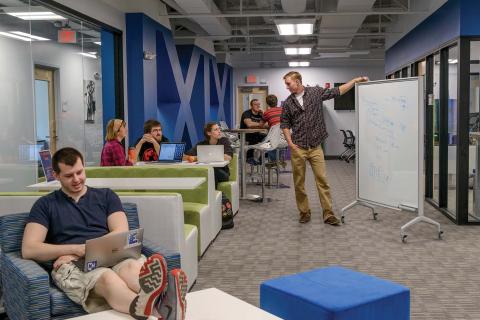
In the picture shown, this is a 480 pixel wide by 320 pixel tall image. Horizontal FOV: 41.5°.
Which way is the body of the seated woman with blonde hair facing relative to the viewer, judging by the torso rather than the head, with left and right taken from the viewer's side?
facing away from the viewer and to the right of the viewer

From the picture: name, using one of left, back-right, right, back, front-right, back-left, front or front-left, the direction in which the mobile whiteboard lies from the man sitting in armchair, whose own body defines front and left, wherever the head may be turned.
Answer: left

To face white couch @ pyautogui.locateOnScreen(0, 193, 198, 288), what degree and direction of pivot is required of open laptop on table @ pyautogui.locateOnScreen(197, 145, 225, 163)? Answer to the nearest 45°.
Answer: approximately 180°

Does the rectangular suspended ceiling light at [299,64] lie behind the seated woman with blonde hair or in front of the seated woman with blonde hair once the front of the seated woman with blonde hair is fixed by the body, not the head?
in front

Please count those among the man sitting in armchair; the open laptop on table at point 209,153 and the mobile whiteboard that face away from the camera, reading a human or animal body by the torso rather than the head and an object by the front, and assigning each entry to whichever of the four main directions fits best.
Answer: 1

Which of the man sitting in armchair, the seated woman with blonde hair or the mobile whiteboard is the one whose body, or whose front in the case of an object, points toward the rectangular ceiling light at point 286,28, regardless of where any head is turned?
the seated woman with blonde hair

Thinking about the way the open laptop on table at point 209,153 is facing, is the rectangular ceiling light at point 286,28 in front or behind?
in front

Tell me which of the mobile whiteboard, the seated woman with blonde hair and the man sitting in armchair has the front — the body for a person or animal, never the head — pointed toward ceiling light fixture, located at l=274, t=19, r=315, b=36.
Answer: the seated woman with blonde hair

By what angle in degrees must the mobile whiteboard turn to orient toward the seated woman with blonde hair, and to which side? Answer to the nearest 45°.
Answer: approximately 45° to its right

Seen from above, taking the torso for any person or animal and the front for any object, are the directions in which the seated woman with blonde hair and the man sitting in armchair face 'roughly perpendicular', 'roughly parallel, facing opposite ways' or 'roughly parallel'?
roughly perpendicular

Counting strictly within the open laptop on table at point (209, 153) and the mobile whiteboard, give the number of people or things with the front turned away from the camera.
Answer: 1

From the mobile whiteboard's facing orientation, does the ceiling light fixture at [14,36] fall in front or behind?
in front

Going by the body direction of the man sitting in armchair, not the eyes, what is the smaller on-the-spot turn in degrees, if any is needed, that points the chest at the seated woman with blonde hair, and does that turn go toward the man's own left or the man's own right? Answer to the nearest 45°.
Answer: approximately 135° to the man's own left

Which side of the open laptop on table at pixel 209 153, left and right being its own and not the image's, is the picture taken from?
back

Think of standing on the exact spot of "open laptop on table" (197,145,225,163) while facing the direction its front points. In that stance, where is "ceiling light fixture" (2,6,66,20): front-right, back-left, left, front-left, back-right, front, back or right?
left

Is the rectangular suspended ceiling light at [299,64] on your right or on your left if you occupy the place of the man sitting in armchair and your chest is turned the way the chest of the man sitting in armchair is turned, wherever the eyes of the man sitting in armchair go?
on your left

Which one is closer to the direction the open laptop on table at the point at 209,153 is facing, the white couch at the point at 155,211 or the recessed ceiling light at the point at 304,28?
the recessed ceiling light
